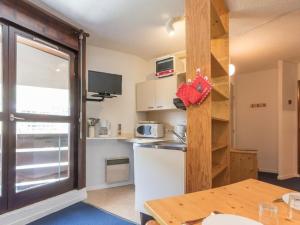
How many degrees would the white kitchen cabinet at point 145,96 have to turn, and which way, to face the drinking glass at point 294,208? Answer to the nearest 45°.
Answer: approximately 45° to its left

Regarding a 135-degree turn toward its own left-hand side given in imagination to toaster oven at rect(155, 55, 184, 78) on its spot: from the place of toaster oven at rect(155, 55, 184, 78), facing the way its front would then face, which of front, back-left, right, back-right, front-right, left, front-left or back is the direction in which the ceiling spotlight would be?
right

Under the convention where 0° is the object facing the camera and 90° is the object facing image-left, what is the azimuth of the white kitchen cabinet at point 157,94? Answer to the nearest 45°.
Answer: approximately 45°

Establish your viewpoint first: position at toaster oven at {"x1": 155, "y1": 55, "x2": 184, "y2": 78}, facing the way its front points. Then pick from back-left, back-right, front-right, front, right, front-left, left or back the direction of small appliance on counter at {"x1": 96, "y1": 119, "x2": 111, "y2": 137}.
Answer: front-right

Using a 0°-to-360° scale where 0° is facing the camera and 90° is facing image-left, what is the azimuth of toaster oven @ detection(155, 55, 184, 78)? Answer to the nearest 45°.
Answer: approximately 45°

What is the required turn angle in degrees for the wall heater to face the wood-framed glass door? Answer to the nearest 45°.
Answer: approximately 45° to its right

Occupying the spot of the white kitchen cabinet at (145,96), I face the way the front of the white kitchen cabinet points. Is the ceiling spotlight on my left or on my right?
on my left

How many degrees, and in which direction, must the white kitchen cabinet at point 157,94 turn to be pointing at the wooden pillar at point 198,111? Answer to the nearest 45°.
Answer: approximately 45° to its left

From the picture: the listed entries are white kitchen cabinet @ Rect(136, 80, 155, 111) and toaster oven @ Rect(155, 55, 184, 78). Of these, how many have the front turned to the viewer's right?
0

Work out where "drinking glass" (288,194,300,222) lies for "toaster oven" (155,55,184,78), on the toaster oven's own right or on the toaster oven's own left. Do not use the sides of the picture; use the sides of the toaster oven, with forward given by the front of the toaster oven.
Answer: on the toaster oven's own left
